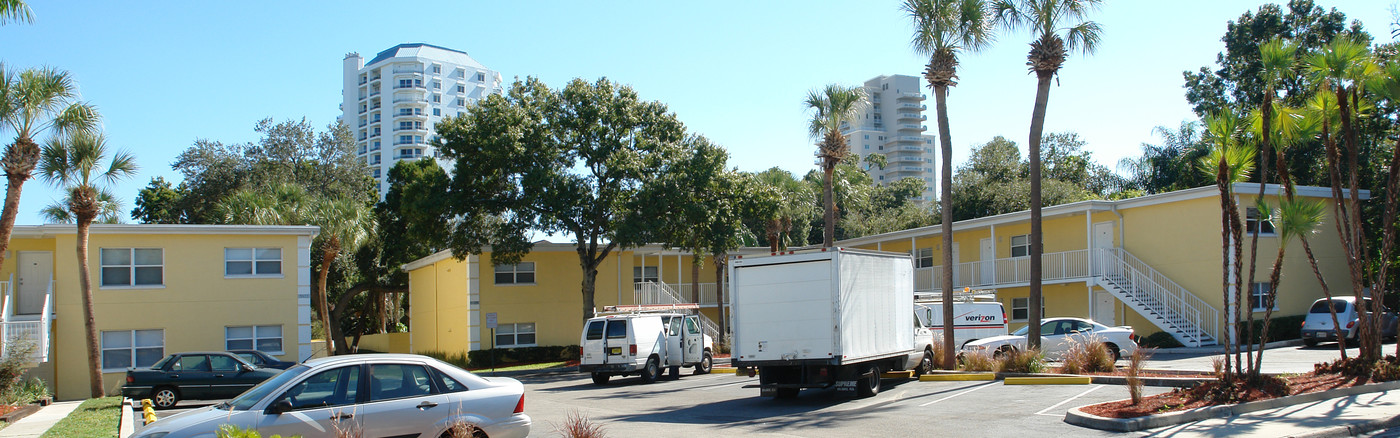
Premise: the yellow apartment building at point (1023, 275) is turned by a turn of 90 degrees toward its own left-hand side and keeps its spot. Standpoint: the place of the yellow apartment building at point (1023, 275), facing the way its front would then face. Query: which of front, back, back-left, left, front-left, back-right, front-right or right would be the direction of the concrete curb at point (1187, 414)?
front-right

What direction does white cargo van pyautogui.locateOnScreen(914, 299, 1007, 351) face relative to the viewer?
to the viewer's left

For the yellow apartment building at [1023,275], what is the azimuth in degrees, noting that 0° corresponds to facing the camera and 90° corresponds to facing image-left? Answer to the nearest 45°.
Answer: approximately 45°

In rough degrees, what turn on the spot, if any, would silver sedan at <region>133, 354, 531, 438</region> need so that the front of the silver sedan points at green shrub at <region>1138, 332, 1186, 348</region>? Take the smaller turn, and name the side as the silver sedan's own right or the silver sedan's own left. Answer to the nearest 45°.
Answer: approximately 135° to the silver sedan's own right

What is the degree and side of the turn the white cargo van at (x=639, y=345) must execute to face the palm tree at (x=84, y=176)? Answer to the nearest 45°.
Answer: approximately 135° to its left

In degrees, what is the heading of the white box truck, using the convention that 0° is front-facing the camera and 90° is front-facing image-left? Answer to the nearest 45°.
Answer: approximately 225°

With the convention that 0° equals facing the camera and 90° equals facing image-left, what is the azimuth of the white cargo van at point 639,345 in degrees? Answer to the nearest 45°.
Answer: approximately 225°

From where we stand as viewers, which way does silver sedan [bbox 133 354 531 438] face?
facing to the left of the viewer

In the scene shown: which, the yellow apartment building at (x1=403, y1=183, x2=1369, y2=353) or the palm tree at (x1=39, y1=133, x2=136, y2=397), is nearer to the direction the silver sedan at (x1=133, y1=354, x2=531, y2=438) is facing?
the palm tree

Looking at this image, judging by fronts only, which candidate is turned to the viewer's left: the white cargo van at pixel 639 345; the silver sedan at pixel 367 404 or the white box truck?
the silver sedan

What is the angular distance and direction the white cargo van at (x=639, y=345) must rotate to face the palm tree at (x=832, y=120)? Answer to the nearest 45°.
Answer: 0° — it already faces it
